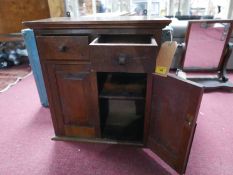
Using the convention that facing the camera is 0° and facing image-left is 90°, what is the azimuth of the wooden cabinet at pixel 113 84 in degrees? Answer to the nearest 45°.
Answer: approximately 0°

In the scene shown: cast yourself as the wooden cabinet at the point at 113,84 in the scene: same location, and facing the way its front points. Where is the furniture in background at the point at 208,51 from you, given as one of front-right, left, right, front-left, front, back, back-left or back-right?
back-left

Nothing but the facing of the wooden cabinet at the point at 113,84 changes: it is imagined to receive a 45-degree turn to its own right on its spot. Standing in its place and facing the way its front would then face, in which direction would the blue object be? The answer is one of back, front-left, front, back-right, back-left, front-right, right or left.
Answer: right

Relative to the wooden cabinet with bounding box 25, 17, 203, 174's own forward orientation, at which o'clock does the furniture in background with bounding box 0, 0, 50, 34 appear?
The furniture in background is roughly at 5 o'clock from the wooden cabinet.
